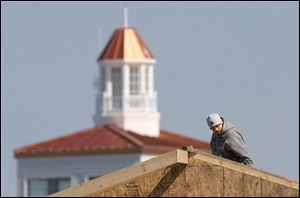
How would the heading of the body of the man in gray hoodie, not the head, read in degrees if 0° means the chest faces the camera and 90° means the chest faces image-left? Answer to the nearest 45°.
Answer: approximately 45°
